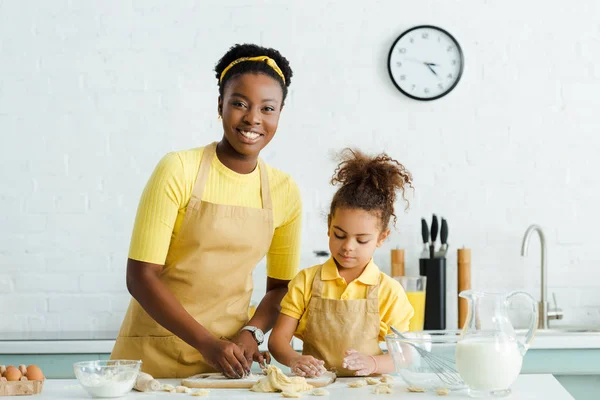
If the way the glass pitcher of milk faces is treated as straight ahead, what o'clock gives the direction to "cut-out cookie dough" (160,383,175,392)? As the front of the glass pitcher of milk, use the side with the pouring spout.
The cut-out cookie dough is roughly at 12 o'clock from the glass pitcher of milk.

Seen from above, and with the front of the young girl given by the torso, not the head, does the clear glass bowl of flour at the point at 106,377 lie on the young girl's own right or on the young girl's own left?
on the young girl's own right

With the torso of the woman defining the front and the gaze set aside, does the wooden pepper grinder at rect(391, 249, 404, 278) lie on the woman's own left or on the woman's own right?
on the woman's own left

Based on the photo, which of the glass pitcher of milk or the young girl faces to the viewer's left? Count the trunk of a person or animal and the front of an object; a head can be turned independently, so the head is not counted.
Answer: the glass pitcher of milk

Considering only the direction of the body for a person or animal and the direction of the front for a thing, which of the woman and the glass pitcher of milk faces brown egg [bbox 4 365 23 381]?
the glass pitcher of milk

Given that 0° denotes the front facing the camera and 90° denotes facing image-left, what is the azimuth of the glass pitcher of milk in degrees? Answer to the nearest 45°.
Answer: approximately 90°

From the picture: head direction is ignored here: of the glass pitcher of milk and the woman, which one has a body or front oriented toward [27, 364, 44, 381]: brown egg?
the glass pitcher of milk

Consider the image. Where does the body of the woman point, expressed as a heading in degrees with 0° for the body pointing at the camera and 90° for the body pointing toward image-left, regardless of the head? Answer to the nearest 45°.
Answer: approximately 315°

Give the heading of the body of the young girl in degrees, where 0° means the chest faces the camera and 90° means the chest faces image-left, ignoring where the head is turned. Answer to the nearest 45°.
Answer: approximately 0°
